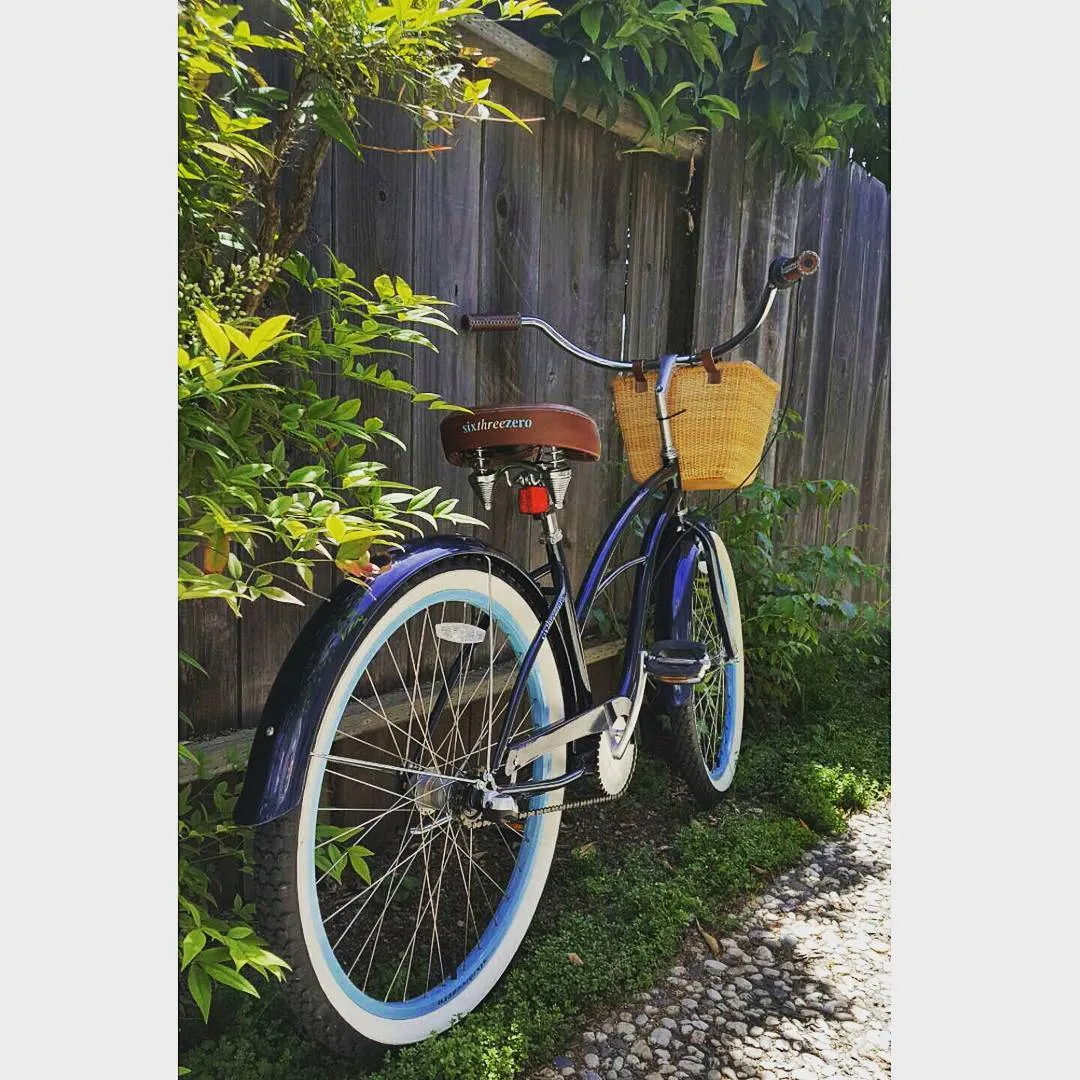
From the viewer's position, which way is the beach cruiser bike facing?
facing away from the viewer and to the right of the viewer
